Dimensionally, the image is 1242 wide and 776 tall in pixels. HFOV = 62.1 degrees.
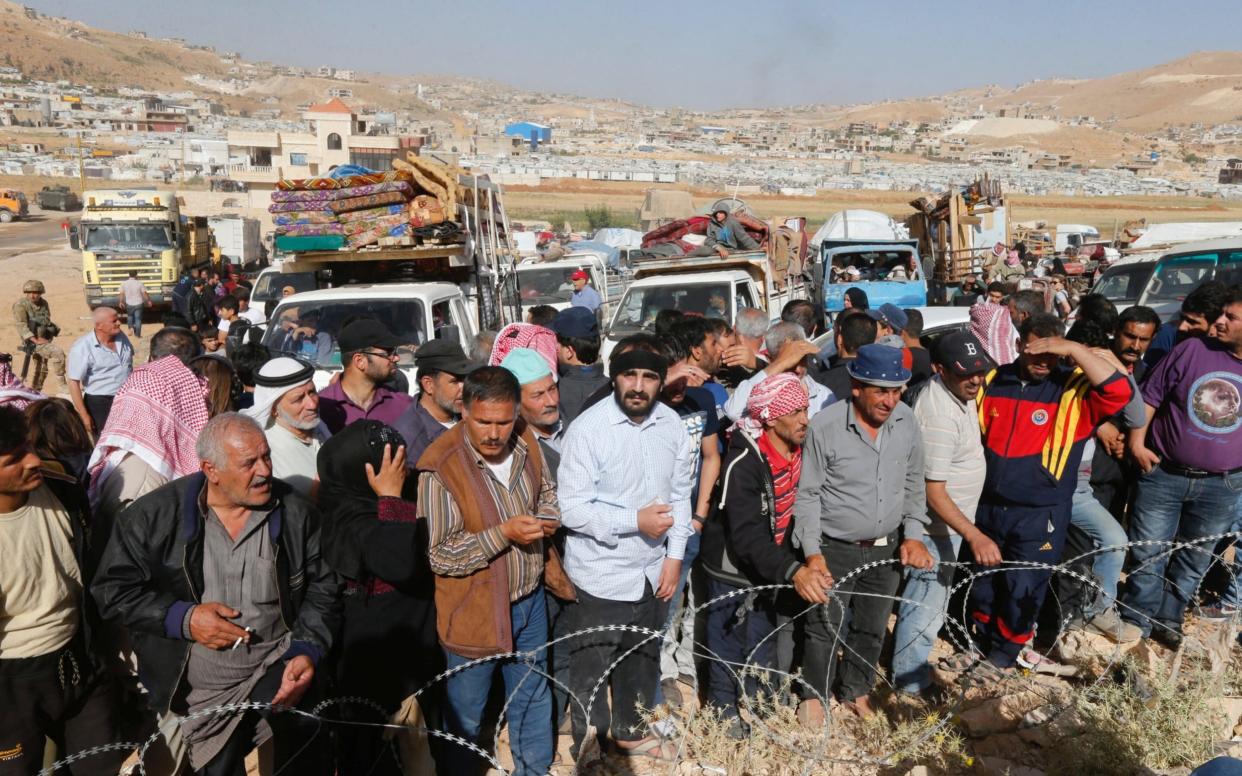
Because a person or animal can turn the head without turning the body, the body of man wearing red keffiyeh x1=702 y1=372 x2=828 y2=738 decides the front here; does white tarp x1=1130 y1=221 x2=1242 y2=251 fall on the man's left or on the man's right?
on the man's left

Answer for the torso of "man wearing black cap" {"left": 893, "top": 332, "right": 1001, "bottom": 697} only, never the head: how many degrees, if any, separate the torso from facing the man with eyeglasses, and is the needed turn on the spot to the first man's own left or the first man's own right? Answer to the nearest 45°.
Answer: approximately 135° to the first man's own right

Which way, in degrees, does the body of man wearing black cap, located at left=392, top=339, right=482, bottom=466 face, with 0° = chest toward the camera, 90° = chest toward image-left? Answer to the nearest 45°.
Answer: approximately 315°

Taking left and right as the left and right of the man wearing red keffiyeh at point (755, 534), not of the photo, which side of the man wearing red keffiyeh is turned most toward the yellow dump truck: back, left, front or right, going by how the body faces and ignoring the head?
back

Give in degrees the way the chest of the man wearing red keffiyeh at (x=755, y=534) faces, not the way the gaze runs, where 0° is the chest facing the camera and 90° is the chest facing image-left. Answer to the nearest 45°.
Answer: approximately 315°

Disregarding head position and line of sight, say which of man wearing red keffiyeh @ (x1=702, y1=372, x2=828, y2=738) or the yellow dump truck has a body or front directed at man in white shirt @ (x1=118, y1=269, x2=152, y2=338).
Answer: the yellow dump truck

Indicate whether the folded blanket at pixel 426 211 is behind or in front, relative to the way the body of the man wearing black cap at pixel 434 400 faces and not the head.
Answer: behind

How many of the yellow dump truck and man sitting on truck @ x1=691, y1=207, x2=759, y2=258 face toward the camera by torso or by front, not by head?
2

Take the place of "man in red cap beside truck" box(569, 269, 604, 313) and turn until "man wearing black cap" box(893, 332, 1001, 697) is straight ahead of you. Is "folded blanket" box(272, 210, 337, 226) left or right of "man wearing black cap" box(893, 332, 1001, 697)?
right
